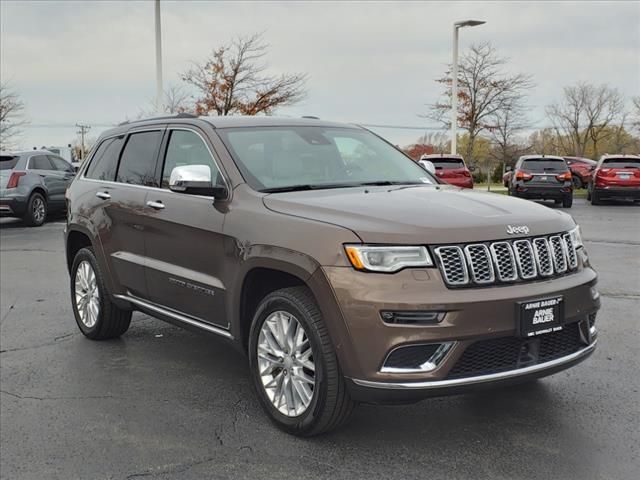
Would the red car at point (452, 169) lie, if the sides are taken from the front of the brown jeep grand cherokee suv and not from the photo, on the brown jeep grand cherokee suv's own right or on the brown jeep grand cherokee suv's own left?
on the brown jeep grand cherokee suv's own left

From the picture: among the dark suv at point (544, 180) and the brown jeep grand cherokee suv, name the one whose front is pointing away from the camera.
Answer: the dark suv

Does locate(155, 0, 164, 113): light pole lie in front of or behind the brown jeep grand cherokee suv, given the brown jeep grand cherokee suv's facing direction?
behind

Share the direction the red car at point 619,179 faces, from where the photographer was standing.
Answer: facing away from the viewer

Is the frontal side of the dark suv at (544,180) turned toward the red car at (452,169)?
no

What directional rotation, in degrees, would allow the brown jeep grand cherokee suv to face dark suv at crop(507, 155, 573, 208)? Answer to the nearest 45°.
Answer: approximately 135° to its left

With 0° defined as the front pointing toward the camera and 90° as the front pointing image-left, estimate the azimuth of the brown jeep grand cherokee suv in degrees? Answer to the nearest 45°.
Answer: approximately 315°

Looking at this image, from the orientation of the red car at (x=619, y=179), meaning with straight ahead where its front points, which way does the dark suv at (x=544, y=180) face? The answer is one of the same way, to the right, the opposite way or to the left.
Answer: the same way

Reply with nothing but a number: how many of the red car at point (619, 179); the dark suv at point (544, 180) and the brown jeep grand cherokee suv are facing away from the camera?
2

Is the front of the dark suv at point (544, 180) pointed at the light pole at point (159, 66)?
no

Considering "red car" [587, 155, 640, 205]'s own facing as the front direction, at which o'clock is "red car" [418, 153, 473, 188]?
"red car" [418, 153, 473, 188] is roughly at 8 o'clock from "red car" [587, 155, 640, 205].

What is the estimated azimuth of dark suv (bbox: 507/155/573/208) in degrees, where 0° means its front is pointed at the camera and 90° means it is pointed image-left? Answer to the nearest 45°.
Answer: approximately 180°

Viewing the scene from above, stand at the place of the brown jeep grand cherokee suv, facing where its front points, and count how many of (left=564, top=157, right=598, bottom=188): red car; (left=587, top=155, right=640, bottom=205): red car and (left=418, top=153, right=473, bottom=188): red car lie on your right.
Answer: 0

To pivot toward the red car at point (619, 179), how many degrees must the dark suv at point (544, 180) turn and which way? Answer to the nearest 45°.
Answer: approximately 45° to its right

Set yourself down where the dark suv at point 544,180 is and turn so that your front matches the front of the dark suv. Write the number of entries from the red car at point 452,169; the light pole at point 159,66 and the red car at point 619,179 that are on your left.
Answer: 2

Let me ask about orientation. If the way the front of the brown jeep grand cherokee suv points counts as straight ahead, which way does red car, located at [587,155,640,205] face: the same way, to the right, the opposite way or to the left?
to the left

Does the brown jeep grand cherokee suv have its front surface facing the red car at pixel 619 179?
no

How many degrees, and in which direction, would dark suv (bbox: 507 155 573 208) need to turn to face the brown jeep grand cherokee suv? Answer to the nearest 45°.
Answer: approximately 180°

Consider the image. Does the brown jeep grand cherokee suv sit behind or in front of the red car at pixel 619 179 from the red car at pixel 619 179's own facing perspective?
behind

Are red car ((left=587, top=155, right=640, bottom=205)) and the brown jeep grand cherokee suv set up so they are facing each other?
no

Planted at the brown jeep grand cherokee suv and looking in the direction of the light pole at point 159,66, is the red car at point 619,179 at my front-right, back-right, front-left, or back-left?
front-right
